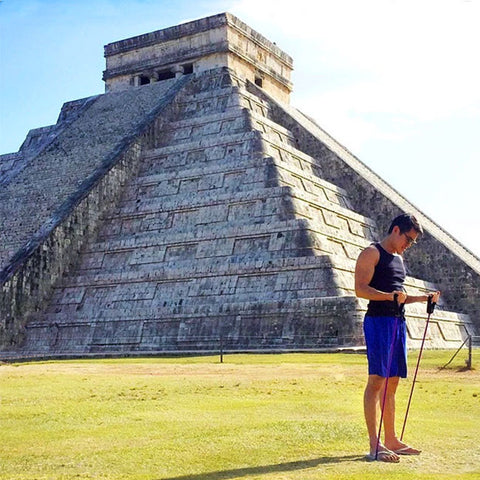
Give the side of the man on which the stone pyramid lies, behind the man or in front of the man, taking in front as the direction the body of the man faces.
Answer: behind
